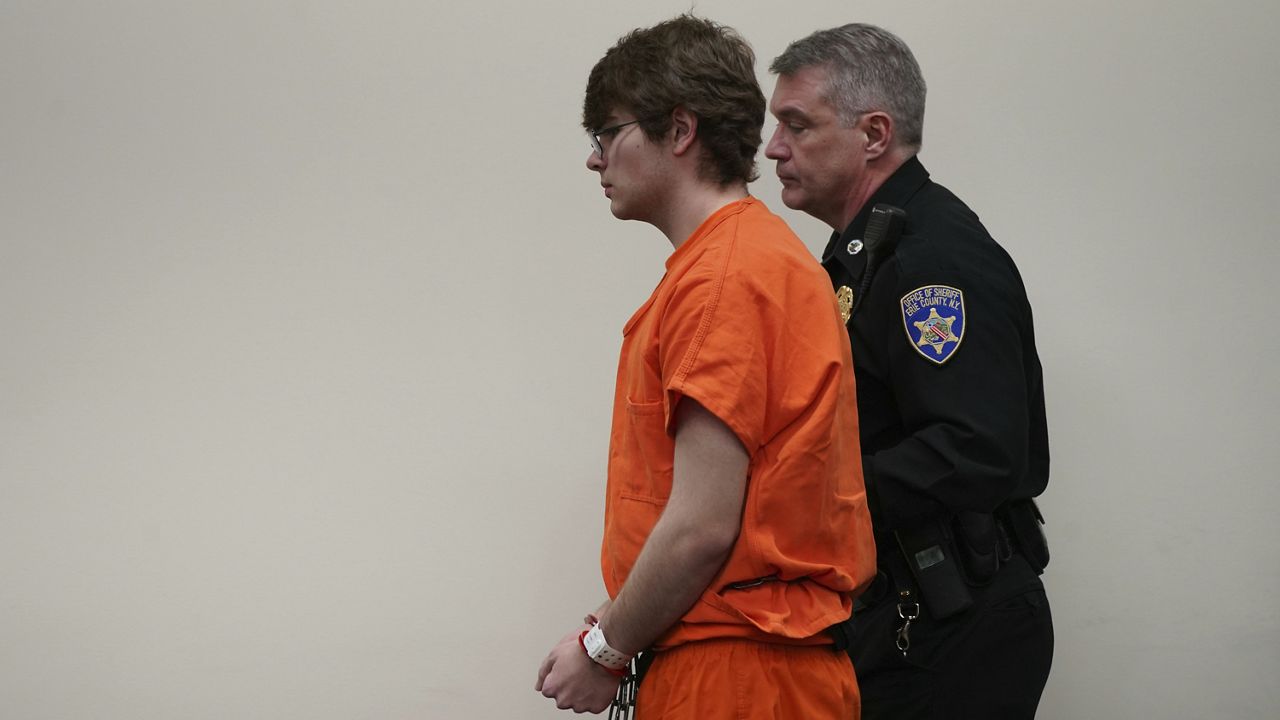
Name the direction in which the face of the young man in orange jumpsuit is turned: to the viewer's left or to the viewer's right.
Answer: to the viewer's left

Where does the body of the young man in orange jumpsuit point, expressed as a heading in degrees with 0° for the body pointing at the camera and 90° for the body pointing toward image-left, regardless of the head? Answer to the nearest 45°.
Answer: approximately 90°

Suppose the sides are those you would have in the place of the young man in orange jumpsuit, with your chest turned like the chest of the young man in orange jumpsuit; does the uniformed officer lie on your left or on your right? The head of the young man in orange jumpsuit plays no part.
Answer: on your right

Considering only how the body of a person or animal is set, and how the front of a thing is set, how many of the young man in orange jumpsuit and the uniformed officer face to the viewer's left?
2

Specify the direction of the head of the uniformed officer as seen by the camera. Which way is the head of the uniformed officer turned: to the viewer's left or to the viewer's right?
to the viewer's left

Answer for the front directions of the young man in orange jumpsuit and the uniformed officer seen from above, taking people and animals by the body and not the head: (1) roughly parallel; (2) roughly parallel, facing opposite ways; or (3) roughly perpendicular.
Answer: roughly parallel

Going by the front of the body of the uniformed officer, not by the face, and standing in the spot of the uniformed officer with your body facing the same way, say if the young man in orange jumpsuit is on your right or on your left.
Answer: on your left

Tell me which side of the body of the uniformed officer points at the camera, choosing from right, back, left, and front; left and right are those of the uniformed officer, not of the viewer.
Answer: left
